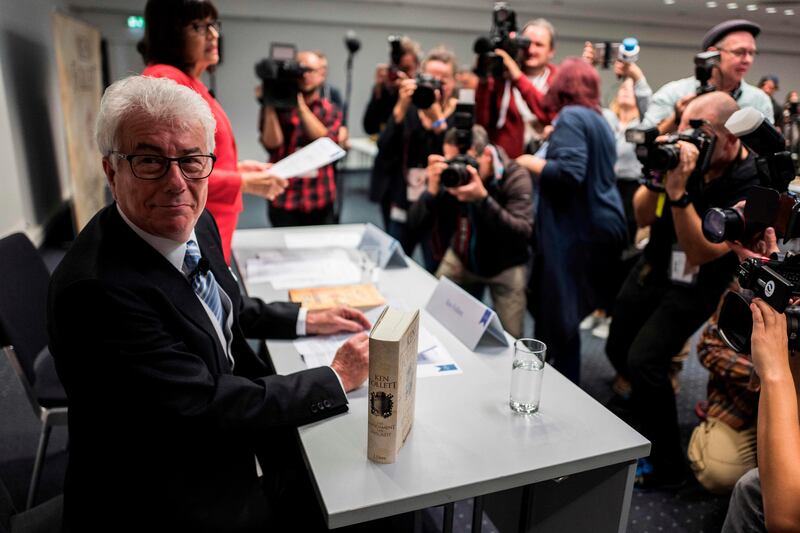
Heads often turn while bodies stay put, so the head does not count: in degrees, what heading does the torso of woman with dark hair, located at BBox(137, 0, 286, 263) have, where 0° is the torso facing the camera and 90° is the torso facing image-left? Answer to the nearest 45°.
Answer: approximately 270°

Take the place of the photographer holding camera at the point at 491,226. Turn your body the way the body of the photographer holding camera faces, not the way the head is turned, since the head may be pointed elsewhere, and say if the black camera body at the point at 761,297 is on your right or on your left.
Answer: on your left

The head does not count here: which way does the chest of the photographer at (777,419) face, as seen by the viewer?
to the viewer's left

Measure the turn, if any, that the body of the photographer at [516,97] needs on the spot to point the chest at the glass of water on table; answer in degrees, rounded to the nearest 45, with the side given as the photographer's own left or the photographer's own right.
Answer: approximately 45° to the photographer's own left

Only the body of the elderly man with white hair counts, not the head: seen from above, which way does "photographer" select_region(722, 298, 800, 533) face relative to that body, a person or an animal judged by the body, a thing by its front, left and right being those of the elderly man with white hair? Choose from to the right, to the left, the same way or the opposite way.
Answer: the opposite way

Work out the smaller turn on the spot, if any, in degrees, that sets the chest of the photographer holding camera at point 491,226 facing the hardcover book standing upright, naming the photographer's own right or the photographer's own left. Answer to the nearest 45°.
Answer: approximately 45° to the photographer's own left

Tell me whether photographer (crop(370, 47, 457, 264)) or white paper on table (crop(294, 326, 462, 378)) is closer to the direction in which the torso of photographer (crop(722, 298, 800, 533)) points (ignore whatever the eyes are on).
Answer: the white paper on table

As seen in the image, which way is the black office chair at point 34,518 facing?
to the viewer's right

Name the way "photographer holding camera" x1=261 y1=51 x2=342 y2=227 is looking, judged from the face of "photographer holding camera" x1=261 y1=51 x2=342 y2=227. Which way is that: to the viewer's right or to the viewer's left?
to the viewer's left

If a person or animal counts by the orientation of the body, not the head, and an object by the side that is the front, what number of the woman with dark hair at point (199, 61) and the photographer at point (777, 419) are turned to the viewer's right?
1

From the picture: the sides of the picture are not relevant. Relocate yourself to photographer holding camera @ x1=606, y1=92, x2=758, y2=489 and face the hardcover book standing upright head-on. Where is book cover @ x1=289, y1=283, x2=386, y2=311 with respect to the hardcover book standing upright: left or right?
right

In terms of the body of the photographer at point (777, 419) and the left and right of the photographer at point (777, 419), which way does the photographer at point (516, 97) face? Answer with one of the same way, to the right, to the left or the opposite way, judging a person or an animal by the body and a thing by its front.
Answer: to the left

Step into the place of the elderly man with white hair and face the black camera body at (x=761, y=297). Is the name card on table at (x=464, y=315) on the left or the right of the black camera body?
left
